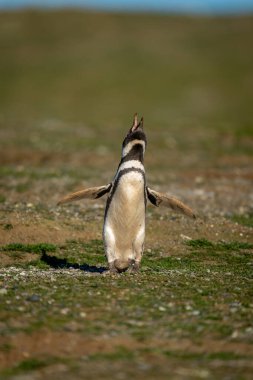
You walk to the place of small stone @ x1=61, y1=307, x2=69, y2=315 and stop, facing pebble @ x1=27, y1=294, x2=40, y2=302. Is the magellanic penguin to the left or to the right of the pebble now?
right

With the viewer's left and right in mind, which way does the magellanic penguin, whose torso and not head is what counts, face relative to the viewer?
facing the viewer

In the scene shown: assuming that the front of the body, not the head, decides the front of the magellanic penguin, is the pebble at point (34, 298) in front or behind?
in front

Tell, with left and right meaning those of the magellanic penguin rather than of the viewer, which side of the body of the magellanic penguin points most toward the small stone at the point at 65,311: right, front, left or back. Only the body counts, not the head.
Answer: front
